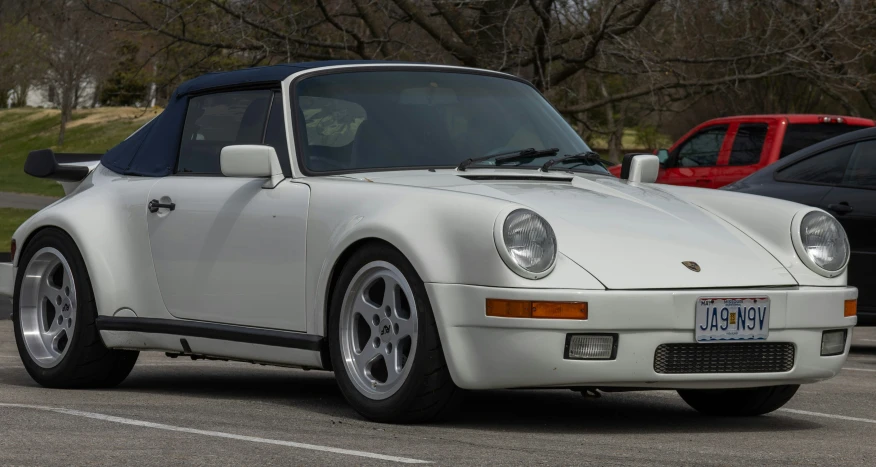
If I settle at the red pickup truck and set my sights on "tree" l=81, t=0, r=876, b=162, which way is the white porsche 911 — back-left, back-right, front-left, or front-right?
back-left

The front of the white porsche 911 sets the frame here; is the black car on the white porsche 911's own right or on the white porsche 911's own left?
on the white porsche 911's own left

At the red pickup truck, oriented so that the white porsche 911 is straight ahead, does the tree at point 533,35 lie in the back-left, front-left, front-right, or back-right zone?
back-right

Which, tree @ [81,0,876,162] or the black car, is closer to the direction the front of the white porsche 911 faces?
the black car

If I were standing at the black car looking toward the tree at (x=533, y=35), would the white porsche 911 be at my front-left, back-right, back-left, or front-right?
back-left

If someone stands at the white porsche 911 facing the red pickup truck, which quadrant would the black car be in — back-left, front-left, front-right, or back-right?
front-right

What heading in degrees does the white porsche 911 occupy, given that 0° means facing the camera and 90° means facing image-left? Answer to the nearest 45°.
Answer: approximately 315°

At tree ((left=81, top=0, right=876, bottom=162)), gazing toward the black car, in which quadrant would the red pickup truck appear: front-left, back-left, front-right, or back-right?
front-left

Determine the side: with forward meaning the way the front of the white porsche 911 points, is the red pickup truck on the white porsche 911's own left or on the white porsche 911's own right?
on the white porsche 911's own left

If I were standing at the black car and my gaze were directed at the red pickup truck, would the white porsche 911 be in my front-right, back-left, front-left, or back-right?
back-left

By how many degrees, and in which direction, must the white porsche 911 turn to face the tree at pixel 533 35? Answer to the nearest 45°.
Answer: approximately 135° to its left

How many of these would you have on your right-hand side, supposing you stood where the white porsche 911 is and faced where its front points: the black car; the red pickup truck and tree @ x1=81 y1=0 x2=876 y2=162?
0
